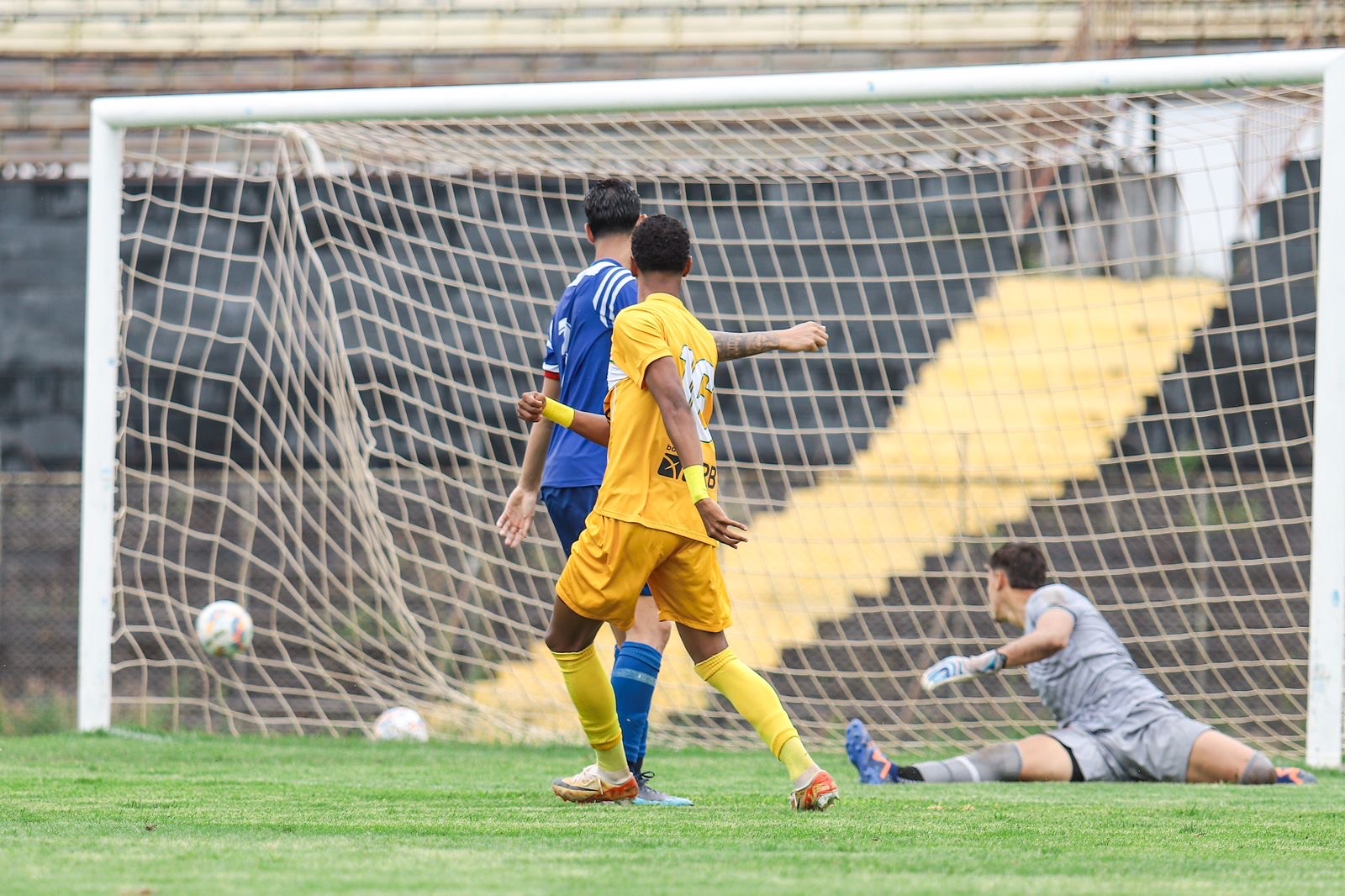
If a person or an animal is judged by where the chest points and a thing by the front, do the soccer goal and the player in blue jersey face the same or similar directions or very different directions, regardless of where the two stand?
very different directions

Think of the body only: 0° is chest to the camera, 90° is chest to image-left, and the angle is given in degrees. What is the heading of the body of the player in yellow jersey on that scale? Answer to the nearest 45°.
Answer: approximately 135°

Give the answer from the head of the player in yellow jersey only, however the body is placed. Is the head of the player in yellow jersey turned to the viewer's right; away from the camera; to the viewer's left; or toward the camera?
away from the camera

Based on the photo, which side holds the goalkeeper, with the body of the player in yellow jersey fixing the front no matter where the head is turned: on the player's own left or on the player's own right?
on the player's own right

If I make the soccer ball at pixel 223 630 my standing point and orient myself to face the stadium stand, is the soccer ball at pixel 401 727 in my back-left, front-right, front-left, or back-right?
front-right

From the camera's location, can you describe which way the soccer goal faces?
facing the viewer and to the left of the viewer

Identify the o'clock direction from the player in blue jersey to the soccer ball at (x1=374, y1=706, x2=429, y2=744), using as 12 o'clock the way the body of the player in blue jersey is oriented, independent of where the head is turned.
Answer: The soccer ball is roughly at 10 o'clock from the player in blue jersey.

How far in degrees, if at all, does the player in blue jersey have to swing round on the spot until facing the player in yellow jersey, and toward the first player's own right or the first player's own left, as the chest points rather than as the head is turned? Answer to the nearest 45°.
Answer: approximately 135° to the first player's own right

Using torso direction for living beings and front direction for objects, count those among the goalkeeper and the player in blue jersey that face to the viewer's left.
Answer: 1

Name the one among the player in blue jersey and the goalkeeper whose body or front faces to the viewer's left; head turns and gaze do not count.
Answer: the goalkeeper

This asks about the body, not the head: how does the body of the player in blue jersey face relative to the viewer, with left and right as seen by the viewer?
facing away from the viewer and to the right of the viewer

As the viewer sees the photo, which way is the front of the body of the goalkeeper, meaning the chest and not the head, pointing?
to the viewer's left

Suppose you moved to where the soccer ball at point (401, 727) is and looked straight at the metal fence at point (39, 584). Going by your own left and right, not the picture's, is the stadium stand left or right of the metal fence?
right

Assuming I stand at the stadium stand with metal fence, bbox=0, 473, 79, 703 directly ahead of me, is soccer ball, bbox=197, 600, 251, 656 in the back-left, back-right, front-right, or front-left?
front-left

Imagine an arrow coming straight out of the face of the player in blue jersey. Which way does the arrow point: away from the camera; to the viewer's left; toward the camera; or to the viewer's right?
away from the camera
